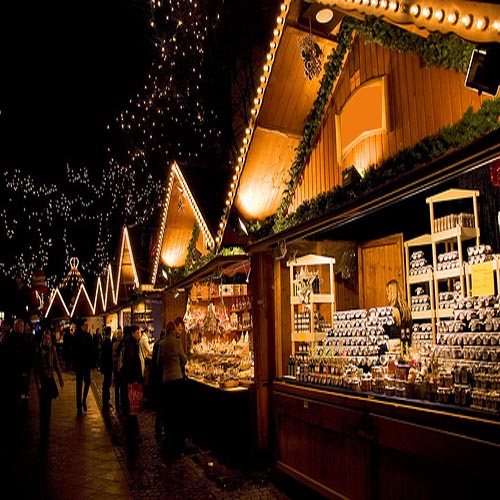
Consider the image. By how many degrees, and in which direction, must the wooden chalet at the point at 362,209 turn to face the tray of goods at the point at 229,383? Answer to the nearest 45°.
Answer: approximately 90° to its right

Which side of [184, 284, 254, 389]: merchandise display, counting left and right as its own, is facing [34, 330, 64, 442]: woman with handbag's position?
front

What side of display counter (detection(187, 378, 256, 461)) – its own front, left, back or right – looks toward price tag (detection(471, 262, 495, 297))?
left

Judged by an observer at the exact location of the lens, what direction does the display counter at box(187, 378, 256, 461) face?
facing the viewer and to the left of the viewer

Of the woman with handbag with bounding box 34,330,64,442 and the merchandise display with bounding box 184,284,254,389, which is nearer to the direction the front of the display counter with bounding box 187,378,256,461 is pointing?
the woman with handbag

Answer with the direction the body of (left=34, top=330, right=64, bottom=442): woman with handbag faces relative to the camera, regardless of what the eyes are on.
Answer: toward the camera
